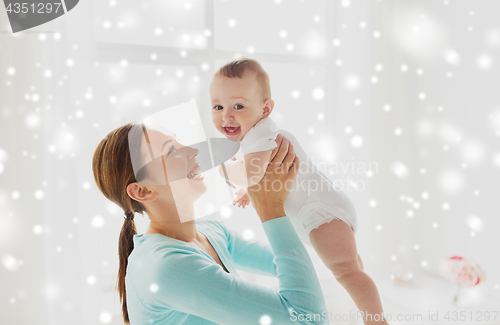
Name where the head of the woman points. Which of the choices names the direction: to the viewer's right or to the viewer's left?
to the viewer's right

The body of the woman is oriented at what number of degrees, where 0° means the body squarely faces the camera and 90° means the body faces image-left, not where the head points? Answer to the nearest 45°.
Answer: approximately 270°
